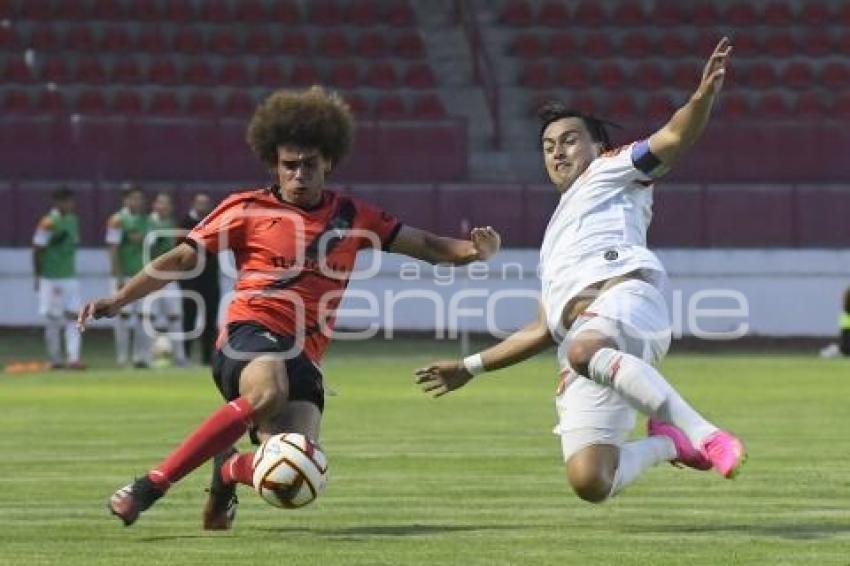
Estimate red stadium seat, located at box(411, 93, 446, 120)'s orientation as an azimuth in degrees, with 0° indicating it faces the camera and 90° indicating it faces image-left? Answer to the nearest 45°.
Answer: approximately 0°

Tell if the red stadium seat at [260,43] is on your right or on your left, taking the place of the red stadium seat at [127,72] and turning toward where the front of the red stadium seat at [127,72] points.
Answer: on your left

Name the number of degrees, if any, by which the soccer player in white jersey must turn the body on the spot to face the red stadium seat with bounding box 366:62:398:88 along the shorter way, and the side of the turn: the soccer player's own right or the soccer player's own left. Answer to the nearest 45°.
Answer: approximately 135° to the soccer player's own right

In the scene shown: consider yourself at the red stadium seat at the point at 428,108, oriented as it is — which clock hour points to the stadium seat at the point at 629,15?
The stadium seat is roughly at 8 o'clock from the red stadium seat.

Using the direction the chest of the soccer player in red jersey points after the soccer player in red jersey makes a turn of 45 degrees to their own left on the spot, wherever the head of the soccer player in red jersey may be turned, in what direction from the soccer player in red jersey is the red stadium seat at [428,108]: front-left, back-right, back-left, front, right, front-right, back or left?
back-left

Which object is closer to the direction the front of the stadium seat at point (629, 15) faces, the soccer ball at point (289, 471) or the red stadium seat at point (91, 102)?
the soccer ball

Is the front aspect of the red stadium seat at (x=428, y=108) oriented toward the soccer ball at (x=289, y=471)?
yes

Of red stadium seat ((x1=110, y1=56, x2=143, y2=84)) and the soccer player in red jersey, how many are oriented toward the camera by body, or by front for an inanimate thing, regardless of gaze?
2

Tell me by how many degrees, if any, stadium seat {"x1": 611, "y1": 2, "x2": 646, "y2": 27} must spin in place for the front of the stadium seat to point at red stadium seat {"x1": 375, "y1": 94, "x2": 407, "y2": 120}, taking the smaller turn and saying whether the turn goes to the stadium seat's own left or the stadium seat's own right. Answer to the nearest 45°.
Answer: approximately 45° to the stadium seat's own right

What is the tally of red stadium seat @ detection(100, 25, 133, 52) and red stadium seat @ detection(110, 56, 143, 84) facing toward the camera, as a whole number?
2
